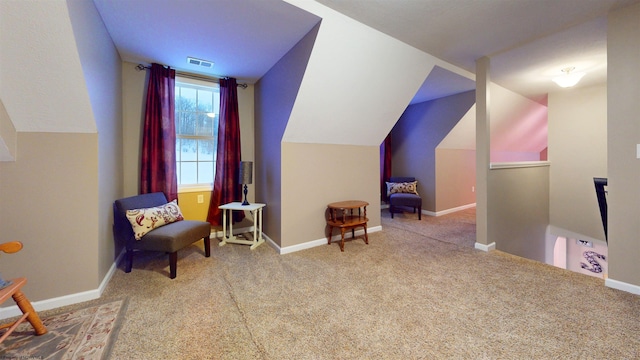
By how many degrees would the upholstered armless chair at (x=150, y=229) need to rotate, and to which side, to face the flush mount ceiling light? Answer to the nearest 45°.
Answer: approximately 45° to its left

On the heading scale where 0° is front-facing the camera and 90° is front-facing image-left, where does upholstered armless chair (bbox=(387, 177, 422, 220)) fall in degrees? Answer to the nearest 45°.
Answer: approximately 0°

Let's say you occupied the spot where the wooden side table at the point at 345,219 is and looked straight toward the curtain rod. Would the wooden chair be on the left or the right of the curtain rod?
left

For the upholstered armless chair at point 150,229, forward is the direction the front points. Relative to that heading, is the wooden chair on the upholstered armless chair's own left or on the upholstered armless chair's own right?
on the upholstered armless chair's own right

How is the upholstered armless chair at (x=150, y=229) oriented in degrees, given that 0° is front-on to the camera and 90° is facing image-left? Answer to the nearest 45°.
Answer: approximately 315°

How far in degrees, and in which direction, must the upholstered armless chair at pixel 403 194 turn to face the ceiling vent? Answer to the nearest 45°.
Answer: approximately 45° to its right

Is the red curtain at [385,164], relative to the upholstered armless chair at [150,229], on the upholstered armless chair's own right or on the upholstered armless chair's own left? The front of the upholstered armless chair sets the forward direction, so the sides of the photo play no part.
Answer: on the upholstered armless chair's own left
